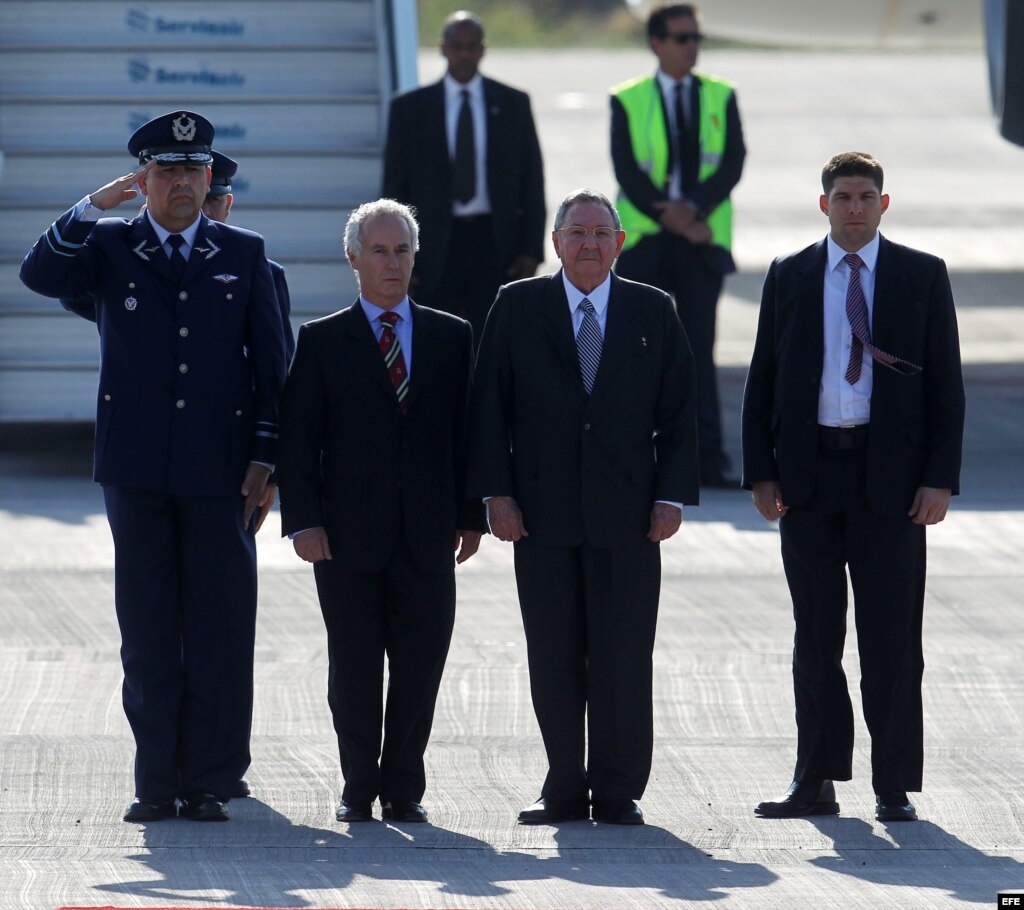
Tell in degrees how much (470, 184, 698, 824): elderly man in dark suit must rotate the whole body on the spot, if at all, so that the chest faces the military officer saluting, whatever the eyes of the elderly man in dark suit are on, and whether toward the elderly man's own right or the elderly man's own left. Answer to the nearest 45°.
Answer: approximately 90° to the elderly man's own right

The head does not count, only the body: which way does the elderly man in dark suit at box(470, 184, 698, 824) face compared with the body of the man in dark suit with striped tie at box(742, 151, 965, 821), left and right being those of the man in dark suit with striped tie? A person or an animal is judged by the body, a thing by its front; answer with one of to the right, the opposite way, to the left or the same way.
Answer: the same way

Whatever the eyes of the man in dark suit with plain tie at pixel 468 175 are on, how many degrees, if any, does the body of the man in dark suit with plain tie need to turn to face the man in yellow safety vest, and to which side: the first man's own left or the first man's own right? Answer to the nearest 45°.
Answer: approximately 90° to the first man's own left

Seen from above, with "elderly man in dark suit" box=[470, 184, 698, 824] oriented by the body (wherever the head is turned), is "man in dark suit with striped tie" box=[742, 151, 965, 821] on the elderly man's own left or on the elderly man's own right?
on the elderly man's own left

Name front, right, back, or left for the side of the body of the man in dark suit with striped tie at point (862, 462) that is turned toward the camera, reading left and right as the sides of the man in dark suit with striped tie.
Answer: front

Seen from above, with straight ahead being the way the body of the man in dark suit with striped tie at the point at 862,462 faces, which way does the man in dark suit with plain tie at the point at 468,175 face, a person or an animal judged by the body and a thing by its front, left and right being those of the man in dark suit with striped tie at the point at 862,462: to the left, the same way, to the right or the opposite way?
the same way

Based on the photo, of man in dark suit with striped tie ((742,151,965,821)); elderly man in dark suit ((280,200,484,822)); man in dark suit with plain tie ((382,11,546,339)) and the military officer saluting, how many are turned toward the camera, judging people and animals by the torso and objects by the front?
4

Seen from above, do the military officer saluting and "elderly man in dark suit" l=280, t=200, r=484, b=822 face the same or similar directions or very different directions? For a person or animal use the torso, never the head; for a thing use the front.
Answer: same or similar directions

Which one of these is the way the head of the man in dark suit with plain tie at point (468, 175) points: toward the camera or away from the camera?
toward the camera

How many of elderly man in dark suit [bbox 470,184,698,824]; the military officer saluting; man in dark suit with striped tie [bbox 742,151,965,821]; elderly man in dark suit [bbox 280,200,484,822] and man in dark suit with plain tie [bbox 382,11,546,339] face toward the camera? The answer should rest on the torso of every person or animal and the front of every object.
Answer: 5

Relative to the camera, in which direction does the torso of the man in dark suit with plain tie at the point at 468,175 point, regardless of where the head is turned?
toward the camera

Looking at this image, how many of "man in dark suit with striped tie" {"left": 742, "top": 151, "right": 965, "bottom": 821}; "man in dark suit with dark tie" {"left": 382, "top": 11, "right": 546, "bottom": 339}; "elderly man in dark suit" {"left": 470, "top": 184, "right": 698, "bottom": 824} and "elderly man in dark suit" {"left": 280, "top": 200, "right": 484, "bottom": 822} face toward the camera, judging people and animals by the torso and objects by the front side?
4

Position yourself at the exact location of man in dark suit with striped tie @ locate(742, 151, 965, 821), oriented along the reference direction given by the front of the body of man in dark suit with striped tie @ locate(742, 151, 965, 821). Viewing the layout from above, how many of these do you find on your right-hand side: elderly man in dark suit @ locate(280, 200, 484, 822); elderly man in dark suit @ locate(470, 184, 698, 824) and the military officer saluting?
3

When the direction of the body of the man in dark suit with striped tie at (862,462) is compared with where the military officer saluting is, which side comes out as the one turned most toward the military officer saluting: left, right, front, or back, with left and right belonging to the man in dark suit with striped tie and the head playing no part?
right

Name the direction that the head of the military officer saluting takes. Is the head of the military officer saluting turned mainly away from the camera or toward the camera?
toward the camera

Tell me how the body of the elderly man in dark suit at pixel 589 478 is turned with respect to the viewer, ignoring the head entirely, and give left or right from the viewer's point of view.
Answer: facing the viewer
